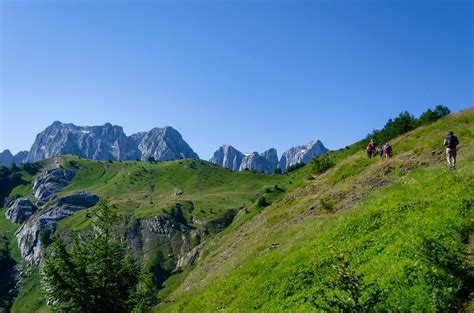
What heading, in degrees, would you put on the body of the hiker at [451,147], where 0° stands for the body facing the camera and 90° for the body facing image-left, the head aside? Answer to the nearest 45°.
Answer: approximately 180°
